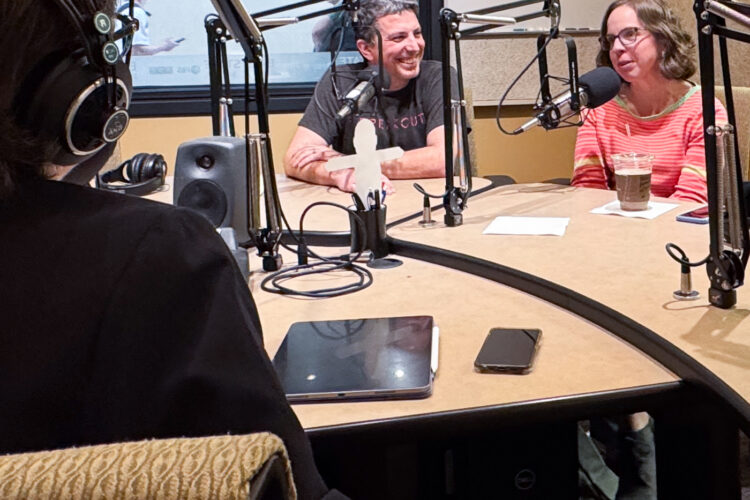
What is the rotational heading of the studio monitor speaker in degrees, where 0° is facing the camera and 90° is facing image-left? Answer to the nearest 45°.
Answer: approximately 45°

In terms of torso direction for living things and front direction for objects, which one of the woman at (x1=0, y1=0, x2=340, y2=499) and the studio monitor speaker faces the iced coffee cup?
the woman

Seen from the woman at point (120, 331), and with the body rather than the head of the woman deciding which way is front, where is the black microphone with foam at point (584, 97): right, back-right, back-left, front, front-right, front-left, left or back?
front

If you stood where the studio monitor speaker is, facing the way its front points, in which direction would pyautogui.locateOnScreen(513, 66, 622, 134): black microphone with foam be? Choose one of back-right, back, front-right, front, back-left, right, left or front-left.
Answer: back-left

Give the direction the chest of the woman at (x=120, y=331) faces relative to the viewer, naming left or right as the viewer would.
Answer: facing away from the viewer and to the right of the viewer

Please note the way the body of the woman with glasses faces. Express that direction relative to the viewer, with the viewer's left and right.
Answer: facing the viewer and to the left of the viewer

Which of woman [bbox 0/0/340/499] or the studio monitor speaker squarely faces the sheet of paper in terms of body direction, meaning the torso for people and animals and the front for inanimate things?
the woman

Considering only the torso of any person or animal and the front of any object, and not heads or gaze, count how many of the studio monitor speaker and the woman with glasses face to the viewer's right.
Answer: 0

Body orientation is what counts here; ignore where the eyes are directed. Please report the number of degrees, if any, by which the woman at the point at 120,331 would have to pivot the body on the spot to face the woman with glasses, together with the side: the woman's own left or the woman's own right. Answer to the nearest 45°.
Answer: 0° — they already face them

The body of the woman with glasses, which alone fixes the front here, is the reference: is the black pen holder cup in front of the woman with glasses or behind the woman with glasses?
in front

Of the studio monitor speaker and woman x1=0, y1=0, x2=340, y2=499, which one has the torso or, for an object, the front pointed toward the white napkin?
the woman

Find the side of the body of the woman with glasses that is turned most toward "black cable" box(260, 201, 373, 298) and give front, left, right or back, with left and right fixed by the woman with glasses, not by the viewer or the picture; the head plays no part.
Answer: front

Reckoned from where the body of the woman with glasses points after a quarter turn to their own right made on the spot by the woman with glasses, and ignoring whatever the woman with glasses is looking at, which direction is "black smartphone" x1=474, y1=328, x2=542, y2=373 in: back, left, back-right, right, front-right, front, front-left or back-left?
back-left

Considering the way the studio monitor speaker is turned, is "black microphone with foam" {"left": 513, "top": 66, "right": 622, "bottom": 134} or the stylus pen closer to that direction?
the stylus pen

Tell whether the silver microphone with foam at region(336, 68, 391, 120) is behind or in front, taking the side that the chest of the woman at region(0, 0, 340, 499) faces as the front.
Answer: in front

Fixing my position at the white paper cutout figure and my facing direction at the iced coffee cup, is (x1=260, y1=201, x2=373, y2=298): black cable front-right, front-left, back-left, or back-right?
back-right
